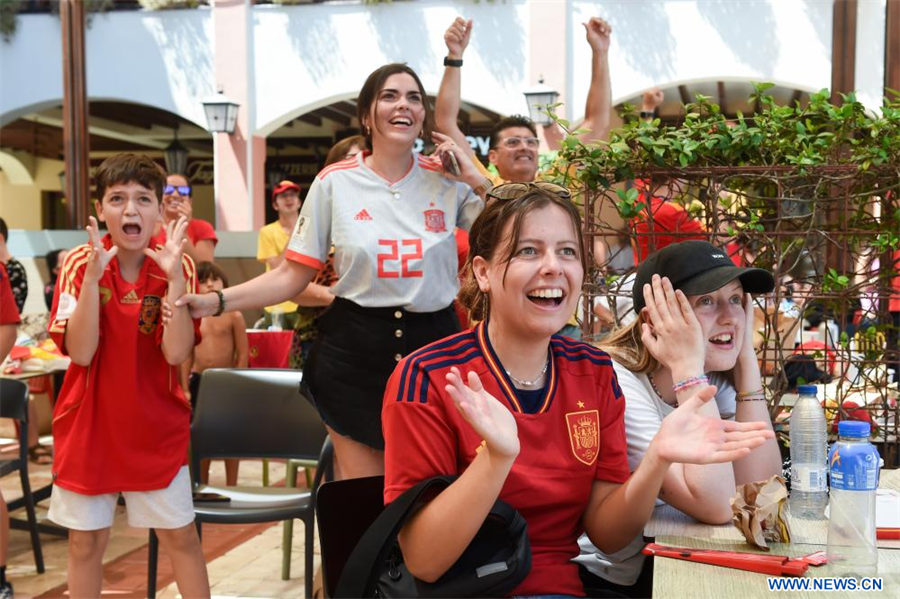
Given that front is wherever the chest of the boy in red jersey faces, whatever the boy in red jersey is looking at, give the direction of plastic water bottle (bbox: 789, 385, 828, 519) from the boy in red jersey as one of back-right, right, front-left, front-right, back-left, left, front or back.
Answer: front-left

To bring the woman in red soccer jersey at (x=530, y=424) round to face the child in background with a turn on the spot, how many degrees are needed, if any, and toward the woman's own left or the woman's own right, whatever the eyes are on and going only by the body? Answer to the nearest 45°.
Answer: approximately 180°

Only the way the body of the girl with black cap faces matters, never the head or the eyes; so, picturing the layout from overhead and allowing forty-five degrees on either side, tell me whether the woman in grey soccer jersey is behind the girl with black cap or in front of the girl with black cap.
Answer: behind

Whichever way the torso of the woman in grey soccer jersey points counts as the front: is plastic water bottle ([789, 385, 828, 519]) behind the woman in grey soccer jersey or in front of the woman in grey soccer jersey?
in front

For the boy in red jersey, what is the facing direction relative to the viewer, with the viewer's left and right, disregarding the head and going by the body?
facing the viewer

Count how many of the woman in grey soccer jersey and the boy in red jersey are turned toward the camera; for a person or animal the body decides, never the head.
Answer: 2

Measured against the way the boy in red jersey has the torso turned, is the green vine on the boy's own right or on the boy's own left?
on the boy's own left

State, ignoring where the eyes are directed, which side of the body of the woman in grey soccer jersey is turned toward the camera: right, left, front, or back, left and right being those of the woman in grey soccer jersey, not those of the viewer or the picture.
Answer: front

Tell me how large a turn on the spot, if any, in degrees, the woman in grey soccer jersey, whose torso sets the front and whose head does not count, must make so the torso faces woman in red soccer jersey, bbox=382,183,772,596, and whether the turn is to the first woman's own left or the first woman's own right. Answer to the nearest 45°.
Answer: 0° — they already face them
